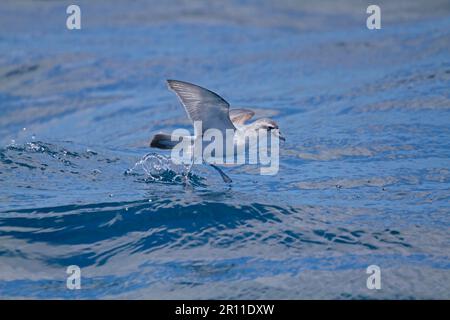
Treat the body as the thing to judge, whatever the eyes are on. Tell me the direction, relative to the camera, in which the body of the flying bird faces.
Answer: to the viewer's right
